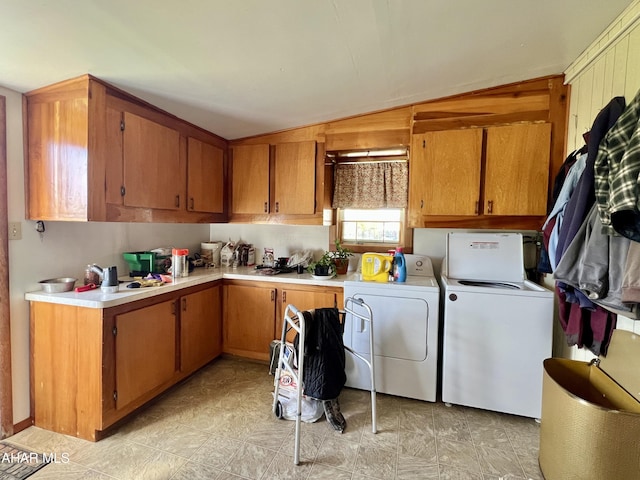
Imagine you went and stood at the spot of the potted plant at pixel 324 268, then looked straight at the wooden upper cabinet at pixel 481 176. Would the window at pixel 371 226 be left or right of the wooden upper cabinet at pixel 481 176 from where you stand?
left

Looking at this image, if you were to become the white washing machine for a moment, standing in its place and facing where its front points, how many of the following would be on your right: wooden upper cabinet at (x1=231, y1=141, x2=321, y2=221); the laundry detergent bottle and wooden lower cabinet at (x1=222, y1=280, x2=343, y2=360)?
3

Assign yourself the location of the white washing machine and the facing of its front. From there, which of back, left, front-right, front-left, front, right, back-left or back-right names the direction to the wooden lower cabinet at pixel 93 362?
front-right

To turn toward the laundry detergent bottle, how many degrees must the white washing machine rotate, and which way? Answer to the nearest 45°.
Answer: approximately 90° to its right

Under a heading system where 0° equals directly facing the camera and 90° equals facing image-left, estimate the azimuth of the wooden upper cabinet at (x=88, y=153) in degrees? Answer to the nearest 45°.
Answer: approximately 315°

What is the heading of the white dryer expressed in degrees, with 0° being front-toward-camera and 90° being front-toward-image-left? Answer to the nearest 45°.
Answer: approximately 0°

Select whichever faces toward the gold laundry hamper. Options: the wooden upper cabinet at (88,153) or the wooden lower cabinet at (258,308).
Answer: the wooden upper cabinet

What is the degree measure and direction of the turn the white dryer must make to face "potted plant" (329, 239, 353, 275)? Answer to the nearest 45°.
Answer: approximately 135° to its right

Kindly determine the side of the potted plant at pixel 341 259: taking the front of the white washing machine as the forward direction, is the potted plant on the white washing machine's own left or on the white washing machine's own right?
on the white washing machine's own right

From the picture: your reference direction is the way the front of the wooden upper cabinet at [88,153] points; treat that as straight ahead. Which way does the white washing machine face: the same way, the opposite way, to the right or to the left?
to the right

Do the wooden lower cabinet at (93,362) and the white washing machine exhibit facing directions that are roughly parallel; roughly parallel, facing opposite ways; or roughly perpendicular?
roughly perpendicular
